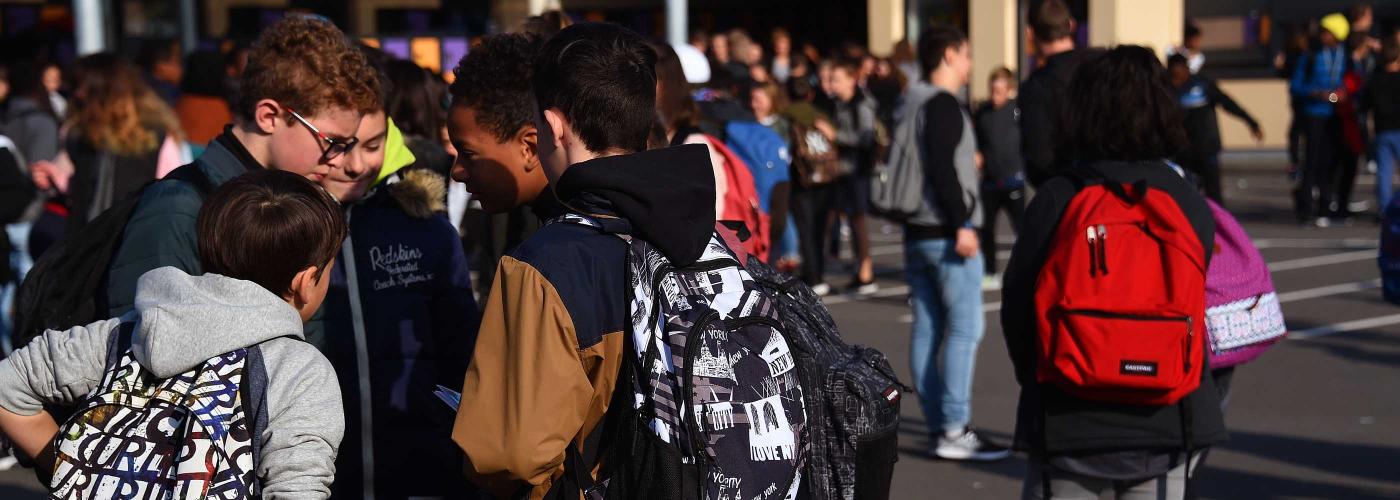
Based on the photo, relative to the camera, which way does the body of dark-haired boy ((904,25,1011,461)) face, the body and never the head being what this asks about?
to the viewer's right

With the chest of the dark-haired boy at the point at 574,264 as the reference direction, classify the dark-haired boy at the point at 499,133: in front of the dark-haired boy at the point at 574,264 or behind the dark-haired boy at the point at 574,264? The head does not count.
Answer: in front

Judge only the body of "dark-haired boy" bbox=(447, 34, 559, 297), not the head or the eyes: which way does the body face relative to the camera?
to the viewer's left

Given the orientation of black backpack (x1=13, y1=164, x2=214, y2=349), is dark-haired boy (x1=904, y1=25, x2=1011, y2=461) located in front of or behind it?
behind

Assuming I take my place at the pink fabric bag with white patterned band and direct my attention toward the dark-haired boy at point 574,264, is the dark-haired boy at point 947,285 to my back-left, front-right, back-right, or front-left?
back-right

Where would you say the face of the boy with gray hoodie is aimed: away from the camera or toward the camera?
away from the camera

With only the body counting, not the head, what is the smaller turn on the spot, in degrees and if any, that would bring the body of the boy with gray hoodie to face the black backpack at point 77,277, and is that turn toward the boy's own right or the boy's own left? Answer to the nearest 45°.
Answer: approximately 45° to the boy's own left

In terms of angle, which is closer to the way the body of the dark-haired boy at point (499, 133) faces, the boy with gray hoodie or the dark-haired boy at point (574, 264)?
the boy with gray hoodie

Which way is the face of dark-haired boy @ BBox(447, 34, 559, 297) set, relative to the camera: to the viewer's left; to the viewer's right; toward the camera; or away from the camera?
to the viewer's left

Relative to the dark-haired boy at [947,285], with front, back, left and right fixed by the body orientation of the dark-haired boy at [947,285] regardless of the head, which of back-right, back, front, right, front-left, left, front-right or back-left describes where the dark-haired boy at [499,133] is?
right

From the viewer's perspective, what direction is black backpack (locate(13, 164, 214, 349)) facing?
to the viewer's left

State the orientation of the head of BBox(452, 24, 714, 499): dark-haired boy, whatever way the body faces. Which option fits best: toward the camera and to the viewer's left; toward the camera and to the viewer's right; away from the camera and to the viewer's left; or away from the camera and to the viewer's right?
away from the camera and to the viewer's left
